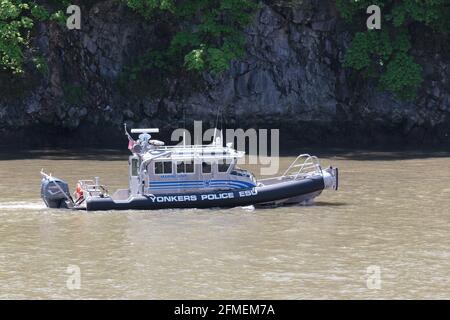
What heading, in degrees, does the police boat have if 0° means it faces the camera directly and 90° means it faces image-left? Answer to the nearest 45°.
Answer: approximately 270°
